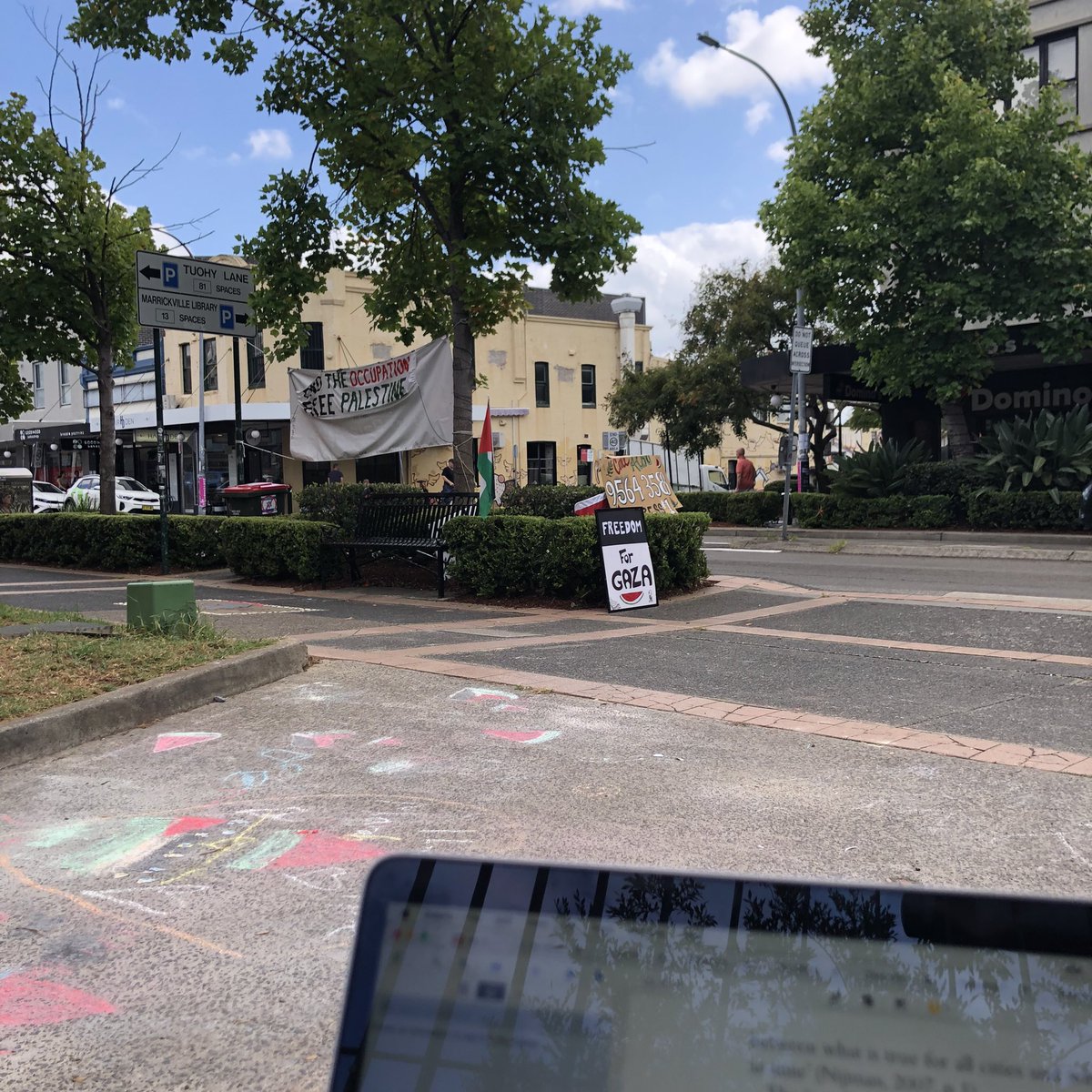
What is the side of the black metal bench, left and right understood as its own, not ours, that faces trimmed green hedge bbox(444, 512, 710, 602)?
left

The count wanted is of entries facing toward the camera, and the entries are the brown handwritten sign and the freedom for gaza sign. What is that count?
2

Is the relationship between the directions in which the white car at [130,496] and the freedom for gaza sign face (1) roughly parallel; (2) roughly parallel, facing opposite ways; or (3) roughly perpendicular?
roughly perpendicular

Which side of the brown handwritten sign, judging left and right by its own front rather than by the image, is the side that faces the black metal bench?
right

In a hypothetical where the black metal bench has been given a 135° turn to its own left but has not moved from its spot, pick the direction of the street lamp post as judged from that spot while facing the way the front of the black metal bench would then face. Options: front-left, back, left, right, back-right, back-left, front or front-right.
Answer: front-left

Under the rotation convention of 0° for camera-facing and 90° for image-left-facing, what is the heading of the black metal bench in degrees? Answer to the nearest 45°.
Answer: approximately 45°

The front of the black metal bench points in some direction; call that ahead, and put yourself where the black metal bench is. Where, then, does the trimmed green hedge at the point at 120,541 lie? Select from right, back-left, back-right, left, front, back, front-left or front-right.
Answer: right

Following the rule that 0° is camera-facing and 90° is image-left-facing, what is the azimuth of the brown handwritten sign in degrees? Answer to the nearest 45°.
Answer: approximately 0°

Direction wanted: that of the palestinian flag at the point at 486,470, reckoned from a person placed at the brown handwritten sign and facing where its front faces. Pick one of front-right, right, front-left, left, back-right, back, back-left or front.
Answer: right
